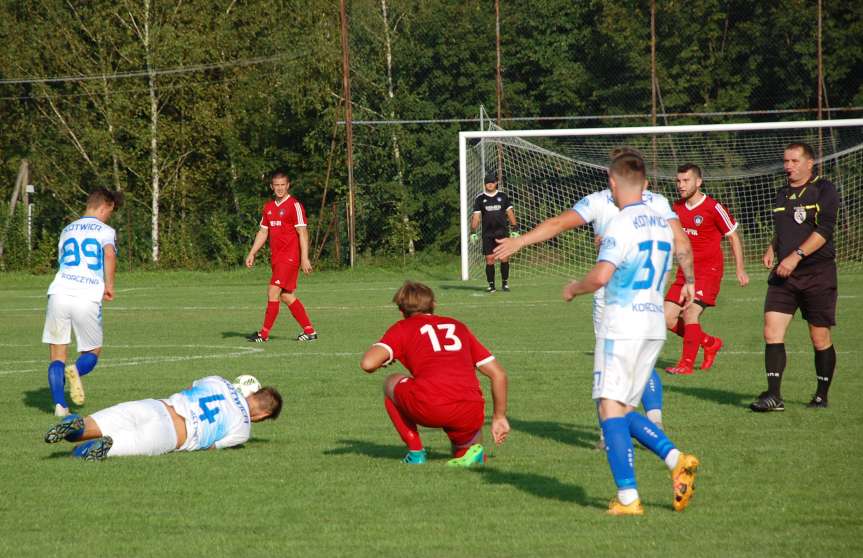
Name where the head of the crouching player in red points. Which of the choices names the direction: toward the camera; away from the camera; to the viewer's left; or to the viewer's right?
away from the camera

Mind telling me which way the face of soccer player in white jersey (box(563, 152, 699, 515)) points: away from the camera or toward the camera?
away from the camera

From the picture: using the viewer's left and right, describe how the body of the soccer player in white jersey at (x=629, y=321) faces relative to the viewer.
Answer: facing away from the viewer and to the left of the viewer

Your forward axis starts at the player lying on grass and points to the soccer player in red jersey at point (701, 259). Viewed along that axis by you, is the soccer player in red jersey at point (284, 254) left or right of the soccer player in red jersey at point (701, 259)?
left

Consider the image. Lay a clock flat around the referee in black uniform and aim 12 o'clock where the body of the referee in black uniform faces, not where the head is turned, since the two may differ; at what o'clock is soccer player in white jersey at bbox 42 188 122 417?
The soccer player in white jersey is roughly at 1 o'clock from the referee in black uniform.
